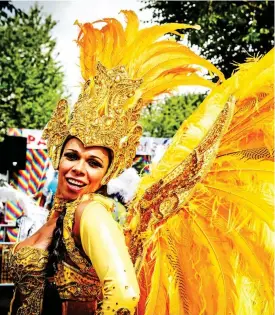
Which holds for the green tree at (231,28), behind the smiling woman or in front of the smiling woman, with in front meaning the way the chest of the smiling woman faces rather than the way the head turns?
behind

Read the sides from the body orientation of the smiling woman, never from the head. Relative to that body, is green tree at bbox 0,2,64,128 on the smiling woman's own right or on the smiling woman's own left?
on the smiling woman's own right

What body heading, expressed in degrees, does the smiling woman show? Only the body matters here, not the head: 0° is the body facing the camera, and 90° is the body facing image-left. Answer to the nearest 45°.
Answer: approximately 45°

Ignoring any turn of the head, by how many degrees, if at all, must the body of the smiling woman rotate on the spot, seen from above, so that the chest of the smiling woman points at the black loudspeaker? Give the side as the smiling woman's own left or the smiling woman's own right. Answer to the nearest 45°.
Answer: approximately 135° to the smiling woman's own right
